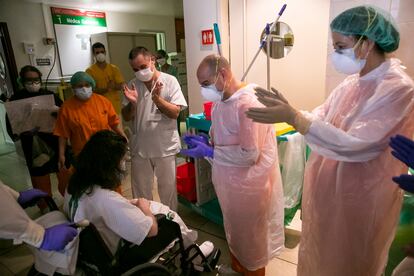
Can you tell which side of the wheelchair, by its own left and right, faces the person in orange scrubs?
left

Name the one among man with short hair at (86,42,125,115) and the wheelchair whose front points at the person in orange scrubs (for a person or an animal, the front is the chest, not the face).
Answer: the man with short hair

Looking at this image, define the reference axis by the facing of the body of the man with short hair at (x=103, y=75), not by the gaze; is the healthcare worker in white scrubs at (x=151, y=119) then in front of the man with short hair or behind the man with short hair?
in front

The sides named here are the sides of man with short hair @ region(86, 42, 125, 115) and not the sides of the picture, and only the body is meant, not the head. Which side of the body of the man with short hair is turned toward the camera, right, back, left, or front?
front

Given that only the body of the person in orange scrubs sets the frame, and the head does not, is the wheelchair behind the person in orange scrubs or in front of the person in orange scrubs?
in front

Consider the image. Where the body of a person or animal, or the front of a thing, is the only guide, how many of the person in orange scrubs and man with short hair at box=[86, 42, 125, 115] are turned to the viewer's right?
0

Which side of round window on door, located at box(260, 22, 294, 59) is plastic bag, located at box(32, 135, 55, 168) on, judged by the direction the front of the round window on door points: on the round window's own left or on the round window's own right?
on the round window's own right

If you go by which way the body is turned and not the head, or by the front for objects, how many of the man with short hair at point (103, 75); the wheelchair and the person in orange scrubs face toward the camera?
2

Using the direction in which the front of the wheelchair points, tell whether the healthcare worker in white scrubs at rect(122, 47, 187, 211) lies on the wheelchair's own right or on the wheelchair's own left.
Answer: on the wheelchair's own left

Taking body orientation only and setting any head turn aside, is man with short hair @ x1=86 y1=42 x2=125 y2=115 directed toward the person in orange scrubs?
yes
